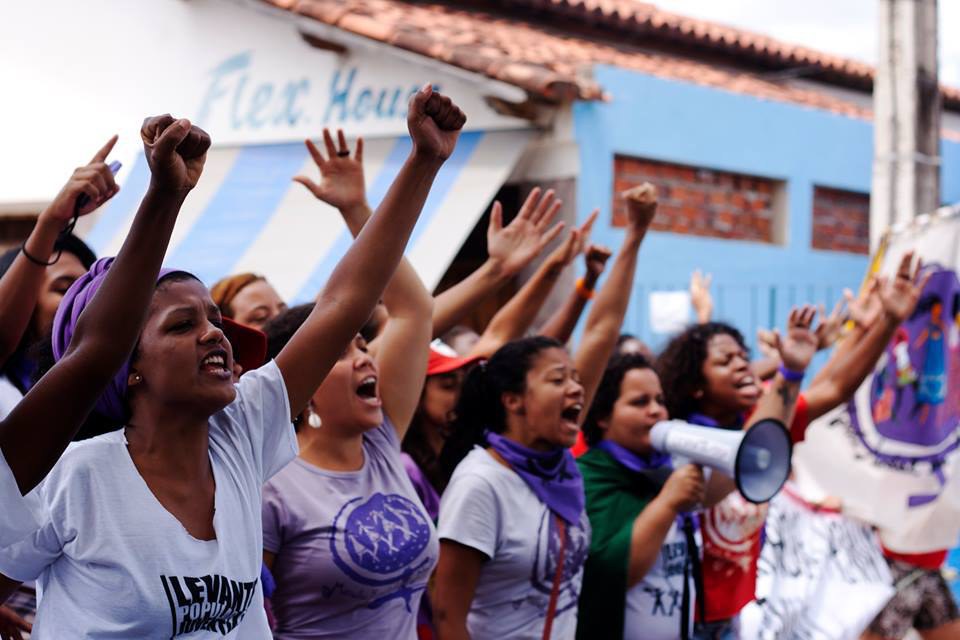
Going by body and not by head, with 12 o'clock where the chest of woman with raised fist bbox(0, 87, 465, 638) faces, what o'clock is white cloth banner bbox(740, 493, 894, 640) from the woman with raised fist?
The white cloth banner is roughly at 9 o'clock from the woman with raised fist.

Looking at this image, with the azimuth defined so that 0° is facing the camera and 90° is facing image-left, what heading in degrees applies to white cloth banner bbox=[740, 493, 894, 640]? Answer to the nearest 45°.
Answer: approximately 0°

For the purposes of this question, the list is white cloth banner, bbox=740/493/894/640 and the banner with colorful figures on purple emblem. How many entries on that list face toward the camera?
2

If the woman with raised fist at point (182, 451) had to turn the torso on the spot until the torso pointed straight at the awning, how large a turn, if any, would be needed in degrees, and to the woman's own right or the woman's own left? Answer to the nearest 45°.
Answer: approximately 135° to the woman's own left

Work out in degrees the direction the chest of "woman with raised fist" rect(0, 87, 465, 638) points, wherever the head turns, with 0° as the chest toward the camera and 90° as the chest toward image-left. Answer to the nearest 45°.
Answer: approximately 315°

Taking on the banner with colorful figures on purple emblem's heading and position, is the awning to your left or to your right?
on your right
